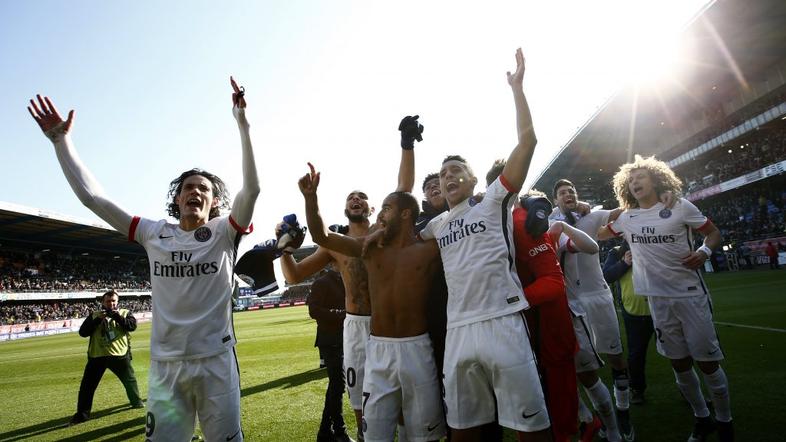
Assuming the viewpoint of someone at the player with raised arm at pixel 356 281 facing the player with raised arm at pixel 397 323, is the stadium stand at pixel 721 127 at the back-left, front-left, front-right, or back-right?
back-left

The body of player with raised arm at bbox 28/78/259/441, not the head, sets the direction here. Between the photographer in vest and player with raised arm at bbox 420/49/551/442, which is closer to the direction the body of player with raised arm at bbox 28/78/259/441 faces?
the player with raised arm

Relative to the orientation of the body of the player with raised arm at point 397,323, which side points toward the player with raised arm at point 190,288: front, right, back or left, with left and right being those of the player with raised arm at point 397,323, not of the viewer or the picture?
right

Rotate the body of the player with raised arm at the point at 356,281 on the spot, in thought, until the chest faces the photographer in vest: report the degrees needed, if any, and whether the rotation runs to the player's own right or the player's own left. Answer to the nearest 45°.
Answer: approximately 135° to the player's own right

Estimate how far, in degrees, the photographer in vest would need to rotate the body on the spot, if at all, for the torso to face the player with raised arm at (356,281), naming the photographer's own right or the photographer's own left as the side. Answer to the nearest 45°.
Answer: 0° — they already face them

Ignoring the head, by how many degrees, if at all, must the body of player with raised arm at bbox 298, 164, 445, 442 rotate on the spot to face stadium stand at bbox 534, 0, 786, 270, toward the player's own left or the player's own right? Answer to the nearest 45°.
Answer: approximately 135° to the player's own left

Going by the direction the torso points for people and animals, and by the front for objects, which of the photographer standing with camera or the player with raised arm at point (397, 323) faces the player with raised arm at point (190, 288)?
the photographer standing with camera

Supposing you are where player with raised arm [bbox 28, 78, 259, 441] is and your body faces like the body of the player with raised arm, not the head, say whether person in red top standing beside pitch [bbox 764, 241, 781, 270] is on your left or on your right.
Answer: on your left
